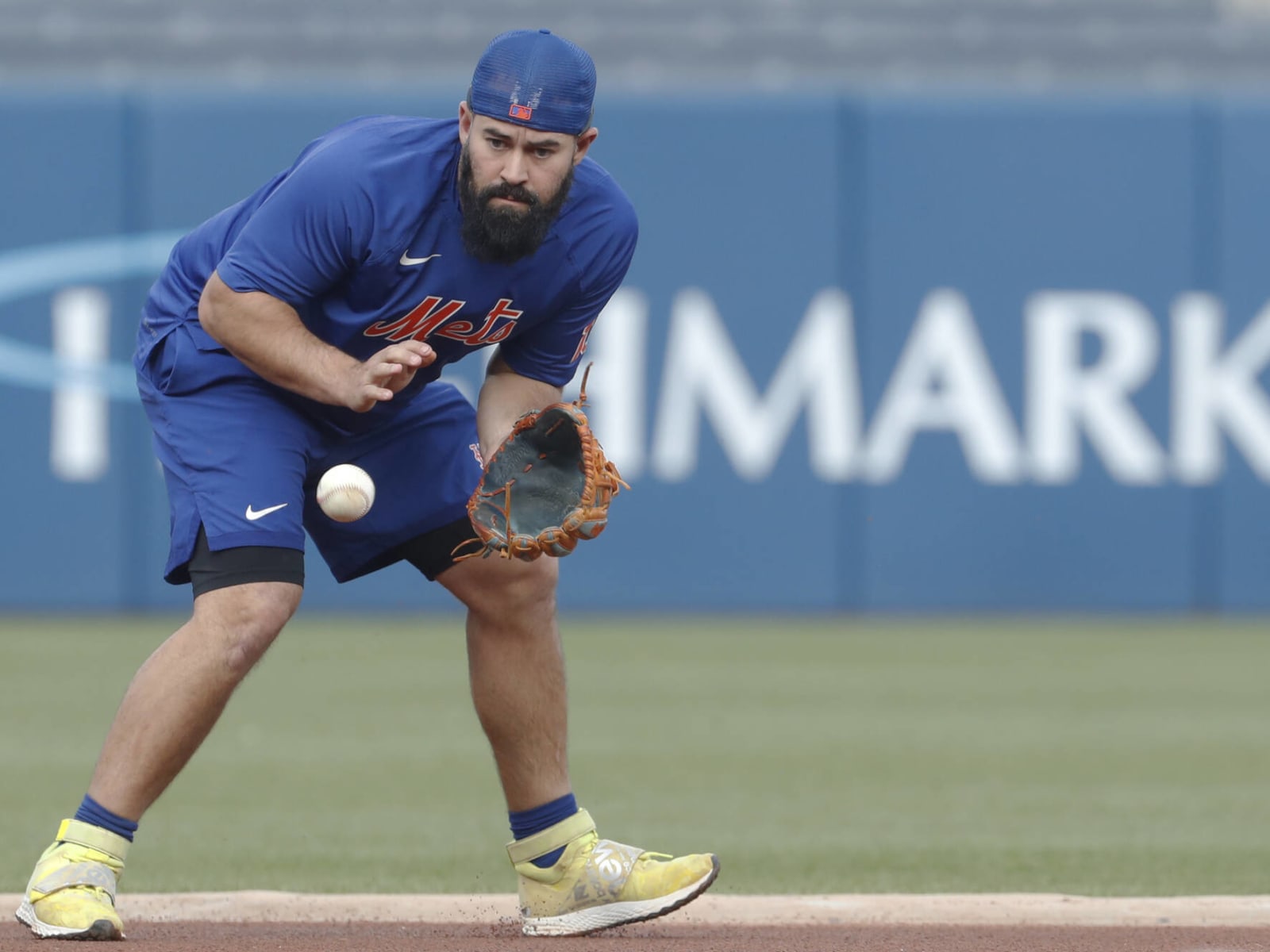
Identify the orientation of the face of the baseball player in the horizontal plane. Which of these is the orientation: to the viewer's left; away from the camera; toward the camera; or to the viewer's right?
toward the camera

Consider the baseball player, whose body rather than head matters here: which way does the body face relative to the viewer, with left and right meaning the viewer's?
facing the viewer and to the right of the viewer
